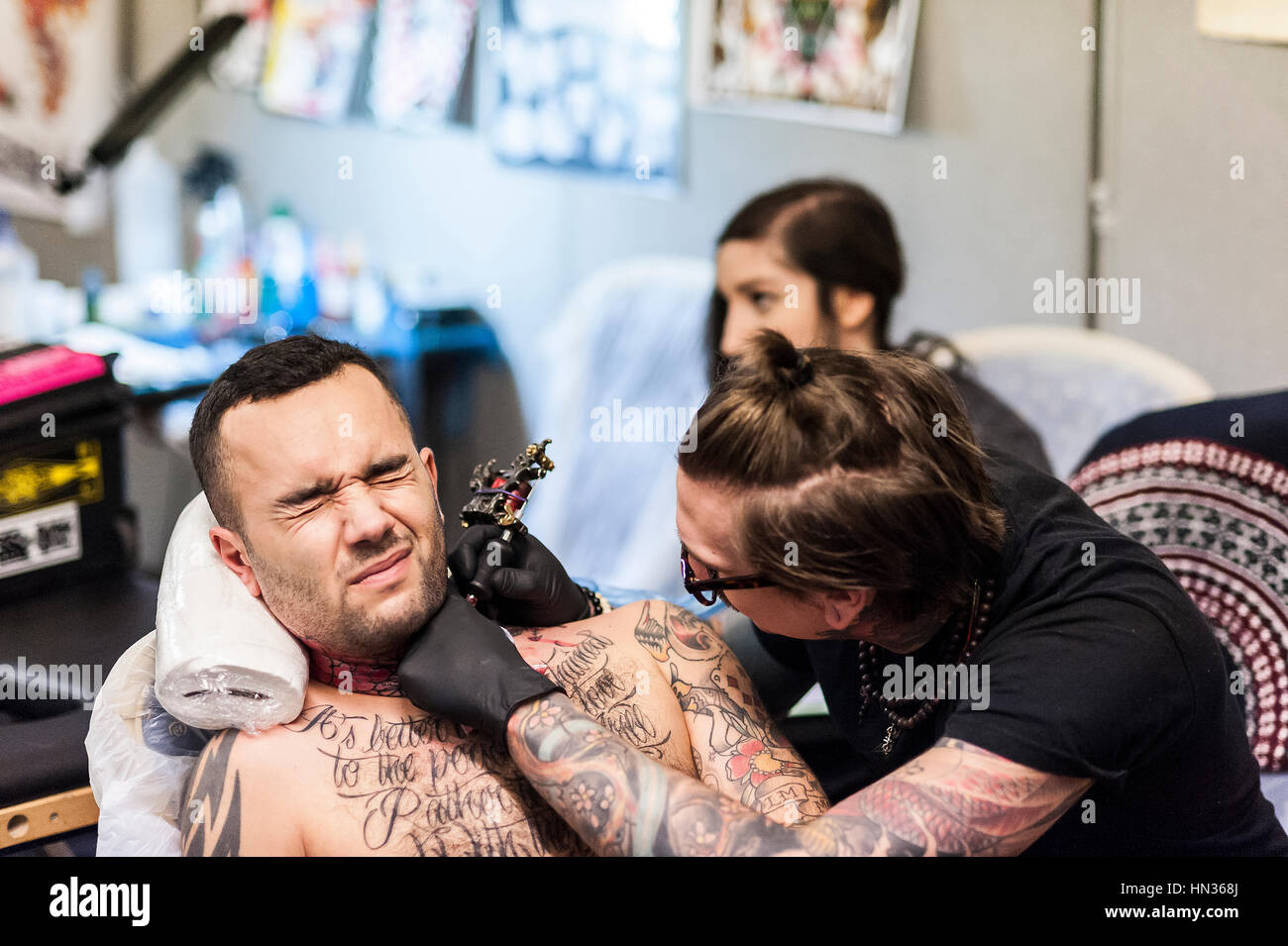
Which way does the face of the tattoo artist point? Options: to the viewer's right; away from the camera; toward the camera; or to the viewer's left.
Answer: to the viewer's left

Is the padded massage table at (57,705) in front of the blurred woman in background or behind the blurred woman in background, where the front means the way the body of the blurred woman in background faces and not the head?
in front

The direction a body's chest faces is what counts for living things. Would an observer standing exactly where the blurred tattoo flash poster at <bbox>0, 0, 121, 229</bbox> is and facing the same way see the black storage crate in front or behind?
in front

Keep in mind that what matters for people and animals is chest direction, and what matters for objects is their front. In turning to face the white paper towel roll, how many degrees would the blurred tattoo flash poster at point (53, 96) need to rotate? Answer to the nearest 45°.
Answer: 0° — it already faces it

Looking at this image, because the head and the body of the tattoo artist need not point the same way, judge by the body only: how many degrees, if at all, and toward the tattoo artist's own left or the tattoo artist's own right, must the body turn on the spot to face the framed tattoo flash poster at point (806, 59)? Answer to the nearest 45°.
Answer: approximately 90° to the tattoo artist's own right

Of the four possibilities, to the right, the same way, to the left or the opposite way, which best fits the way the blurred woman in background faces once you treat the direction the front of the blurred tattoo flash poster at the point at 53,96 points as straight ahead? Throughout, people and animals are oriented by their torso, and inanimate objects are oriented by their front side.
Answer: to the right

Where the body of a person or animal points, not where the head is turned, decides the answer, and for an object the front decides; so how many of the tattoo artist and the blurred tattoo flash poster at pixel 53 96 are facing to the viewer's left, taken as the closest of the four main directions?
1

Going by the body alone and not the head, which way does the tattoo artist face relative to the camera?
to the viewer's left

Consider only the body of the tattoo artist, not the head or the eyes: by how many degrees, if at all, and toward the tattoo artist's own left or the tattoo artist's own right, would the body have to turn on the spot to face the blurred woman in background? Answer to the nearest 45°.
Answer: approximately 90° to the tattoo artist's own right

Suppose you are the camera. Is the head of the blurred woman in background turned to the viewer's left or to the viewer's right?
to the viewer's left
